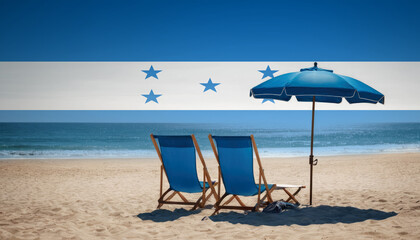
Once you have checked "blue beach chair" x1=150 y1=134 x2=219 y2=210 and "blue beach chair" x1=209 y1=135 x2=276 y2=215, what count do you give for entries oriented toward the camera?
0

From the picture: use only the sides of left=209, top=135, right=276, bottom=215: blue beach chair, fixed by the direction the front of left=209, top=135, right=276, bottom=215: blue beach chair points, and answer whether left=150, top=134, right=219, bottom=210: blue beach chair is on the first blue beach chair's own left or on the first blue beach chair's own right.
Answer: on the first blue beach chair's own left

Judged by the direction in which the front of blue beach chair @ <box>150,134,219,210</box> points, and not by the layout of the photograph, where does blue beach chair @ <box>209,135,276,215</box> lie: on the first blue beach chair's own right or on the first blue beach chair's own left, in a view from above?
on the first blue beach chair's own right

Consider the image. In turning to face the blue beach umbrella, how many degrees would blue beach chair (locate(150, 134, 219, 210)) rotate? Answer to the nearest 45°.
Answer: approximately 45° to its right

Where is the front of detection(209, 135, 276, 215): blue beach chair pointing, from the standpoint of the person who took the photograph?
facing away from the viewer and to the right of the viewer

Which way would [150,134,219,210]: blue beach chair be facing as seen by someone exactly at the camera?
facing away from the viewer and to the right of the viewer
